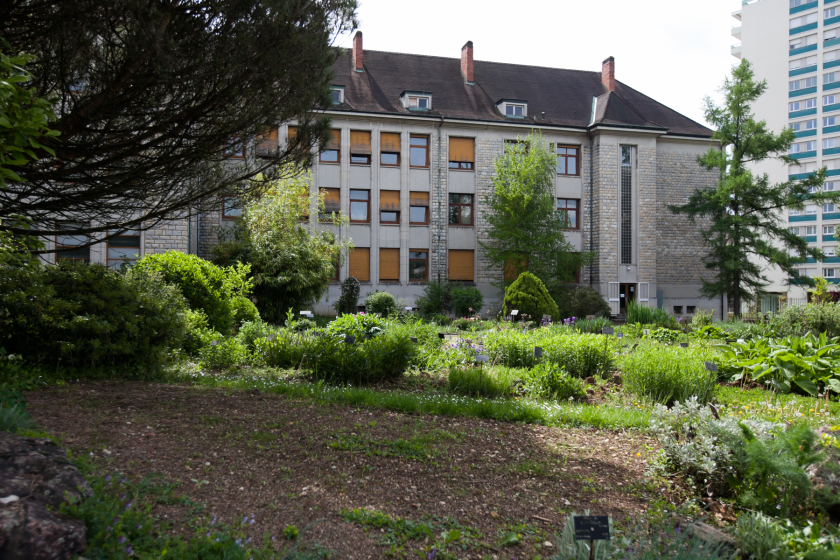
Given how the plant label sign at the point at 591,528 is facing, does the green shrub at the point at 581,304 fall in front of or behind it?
behind

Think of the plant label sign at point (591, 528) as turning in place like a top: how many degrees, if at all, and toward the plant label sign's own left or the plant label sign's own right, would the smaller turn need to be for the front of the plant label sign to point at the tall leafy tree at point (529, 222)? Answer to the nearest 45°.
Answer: approximately 180°

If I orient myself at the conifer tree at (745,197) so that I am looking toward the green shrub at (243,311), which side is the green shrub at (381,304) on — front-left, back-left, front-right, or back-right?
front-right

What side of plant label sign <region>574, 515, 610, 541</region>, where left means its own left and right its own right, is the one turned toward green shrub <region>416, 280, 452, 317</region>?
back

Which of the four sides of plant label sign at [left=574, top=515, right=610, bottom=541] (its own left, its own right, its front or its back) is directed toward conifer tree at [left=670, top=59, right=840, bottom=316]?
back

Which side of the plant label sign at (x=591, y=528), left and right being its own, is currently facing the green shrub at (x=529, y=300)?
back

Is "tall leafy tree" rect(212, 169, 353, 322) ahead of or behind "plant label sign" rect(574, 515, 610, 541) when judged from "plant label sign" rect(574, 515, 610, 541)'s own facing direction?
behind

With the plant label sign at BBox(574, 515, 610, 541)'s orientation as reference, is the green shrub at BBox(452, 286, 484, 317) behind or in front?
behind

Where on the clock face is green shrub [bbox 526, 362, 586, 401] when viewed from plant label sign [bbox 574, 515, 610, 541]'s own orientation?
The green shrub is roughly at 6 o'clock from the plant label sign.

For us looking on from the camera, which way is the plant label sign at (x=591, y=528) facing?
facing the viewer

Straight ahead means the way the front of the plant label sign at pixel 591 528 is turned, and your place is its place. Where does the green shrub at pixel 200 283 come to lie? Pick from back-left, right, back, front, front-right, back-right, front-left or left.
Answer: back-right

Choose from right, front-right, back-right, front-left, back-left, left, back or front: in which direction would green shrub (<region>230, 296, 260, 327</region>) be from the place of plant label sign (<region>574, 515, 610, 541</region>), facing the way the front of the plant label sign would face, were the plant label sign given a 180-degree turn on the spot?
front-left

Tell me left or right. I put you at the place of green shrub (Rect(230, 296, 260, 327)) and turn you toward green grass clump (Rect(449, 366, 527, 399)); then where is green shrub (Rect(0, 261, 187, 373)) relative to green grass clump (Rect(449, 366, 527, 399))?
right
